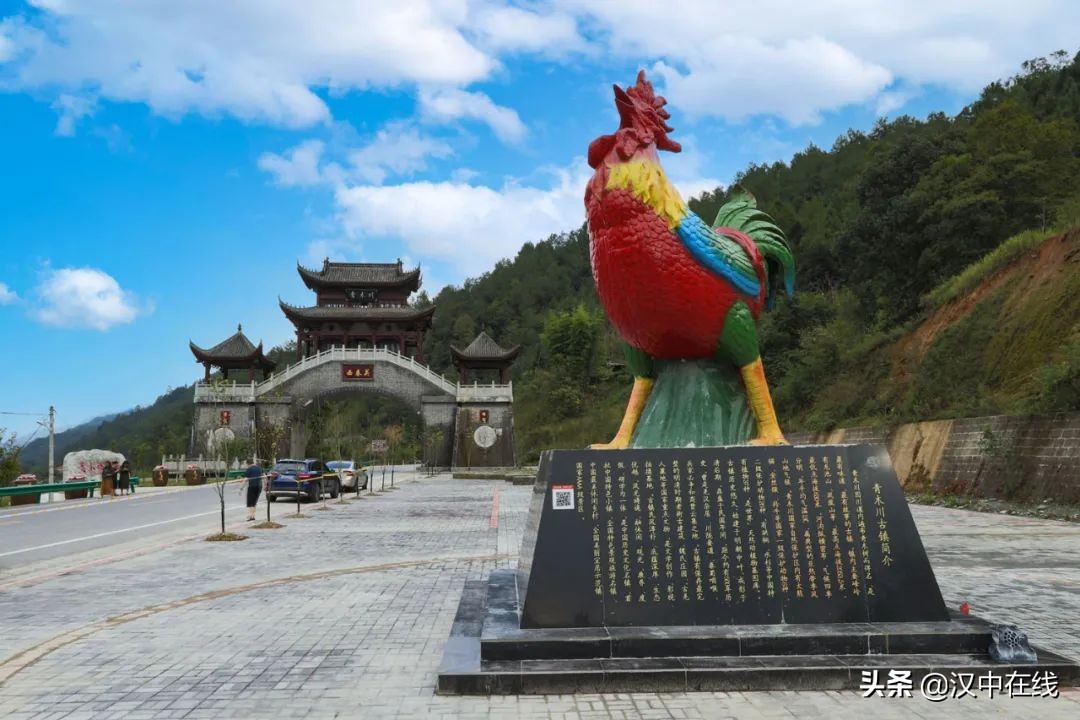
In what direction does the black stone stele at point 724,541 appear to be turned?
toward the camera

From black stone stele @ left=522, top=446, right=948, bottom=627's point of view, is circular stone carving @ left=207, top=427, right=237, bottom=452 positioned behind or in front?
behind

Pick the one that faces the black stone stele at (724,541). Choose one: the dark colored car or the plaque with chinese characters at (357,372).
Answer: the plaque with chinese characters

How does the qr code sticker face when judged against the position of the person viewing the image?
facing the viewer

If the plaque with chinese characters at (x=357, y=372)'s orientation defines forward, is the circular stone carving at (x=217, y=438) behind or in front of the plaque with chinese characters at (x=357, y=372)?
in front

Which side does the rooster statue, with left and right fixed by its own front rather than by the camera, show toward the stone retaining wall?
back

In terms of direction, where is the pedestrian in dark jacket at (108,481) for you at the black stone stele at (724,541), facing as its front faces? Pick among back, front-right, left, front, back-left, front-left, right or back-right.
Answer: back-right

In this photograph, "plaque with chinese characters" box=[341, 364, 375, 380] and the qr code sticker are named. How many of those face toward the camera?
2

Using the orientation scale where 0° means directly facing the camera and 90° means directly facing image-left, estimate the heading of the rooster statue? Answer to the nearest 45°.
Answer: approximately 45°

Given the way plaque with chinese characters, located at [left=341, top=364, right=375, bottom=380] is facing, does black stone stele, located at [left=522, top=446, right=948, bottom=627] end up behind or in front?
in front

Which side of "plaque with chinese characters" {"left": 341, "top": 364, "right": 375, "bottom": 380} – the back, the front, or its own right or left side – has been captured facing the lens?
front
